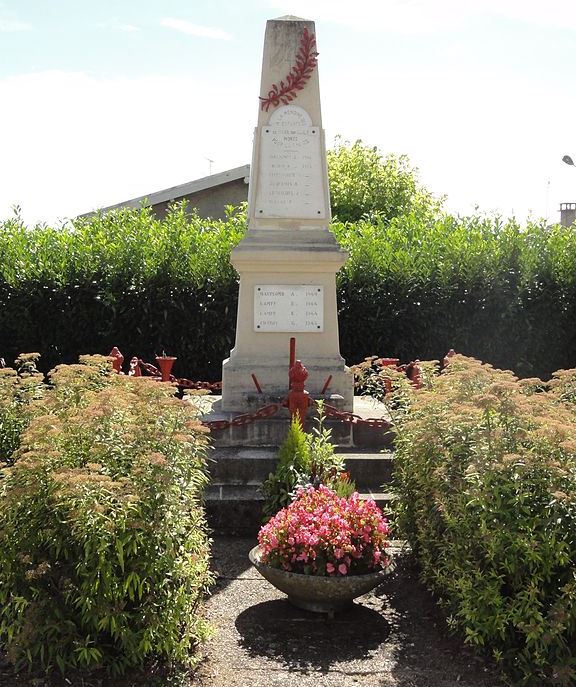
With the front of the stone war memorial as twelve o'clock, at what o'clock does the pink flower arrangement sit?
The pink flower arrangement is roughly at 12 o'clock from the stone war memorial.

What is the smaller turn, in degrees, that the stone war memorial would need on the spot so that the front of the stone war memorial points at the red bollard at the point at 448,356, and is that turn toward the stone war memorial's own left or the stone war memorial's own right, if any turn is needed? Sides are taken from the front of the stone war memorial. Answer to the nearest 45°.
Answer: approximately 90° to the stone war memorial's own left

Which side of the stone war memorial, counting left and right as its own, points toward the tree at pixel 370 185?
back

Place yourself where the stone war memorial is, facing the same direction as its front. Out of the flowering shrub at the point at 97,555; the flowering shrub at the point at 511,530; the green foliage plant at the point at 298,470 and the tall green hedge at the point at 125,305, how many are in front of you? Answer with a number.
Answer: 3

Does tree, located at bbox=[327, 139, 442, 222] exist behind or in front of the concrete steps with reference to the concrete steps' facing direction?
behind

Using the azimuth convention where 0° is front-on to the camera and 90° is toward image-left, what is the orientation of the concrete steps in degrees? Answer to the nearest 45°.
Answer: approximately 0°
